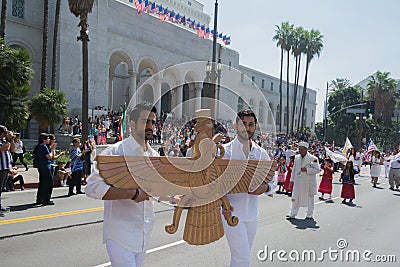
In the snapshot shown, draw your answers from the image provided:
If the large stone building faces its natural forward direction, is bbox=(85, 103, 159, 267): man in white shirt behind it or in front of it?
in front

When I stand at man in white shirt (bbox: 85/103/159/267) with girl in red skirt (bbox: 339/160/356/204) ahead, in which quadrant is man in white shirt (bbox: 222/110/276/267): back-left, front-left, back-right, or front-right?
front-right

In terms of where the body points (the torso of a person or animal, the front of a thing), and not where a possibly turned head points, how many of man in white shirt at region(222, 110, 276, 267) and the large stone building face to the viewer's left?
0

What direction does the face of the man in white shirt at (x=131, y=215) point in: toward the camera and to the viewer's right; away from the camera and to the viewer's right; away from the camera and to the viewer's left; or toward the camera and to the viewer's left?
toward the camera and to the viewer's right

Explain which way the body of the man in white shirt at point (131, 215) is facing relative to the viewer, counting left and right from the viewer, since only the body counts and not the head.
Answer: facing the viewer and to the right of the viewer

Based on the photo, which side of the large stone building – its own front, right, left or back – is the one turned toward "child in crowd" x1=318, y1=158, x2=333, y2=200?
front

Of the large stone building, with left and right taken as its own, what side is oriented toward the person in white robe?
front

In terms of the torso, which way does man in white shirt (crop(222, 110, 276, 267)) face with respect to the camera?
toward the camera

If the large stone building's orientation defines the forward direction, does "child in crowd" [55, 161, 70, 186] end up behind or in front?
in front

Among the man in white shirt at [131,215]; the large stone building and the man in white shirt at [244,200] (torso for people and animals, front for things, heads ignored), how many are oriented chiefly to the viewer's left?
0
